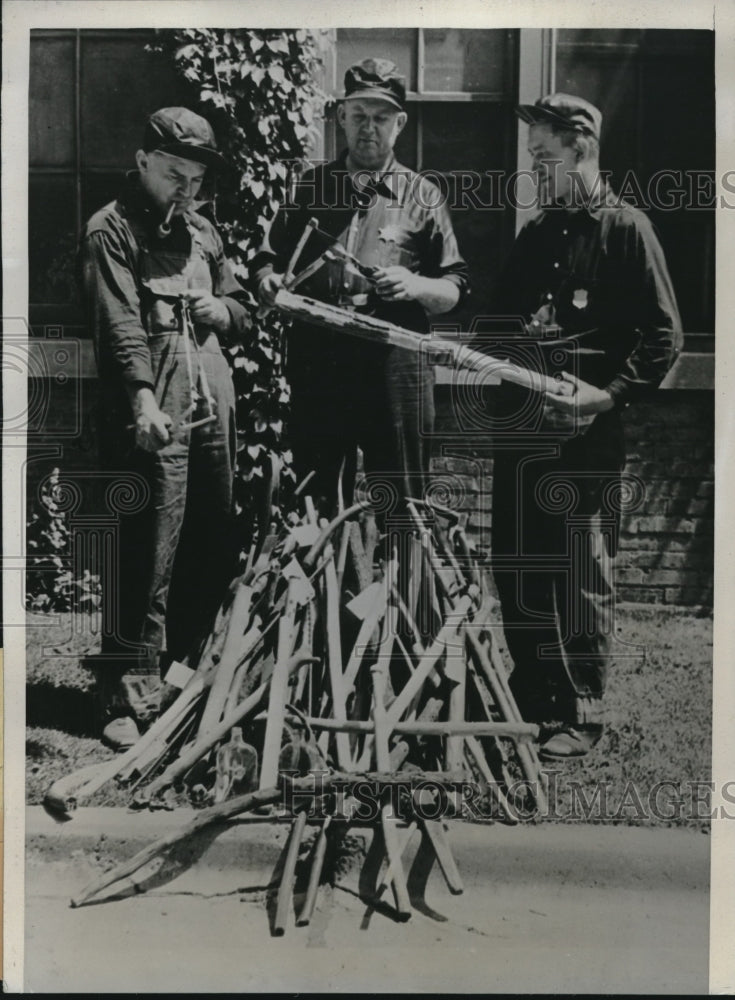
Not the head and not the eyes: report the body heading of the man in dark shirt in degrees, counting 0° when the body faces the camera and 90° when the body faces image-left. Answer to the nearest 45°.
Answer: approximately 45°

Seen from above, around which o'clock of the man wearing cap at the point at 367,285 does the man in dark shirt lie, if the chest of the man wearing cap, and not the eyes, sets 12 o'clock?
The man in dark shirt is roughly at 9 o'clock from the man wearing cap.

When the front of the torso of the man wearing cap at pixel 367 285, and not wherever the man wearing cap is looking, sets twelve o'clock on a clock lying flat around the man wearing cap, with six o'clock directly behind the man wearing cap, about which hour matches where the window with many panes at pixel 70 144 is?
The window with many panes is roughly at 3 o'clock from the man wearing cap.

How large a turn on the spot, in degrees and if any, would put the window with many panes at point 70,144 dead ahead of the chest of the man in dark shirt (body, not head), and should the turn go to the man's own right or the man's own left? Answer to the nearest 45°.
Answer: approximately 45° to the man's own right

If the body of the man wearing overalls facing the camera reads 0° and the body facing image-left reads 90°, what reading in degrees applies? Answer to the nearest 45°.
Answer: approximately 315°

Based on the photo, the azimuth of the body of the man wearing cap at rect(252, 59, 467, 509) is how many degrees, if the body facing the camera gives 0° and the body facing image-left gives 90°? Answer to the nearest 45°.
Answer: approximately 0°
